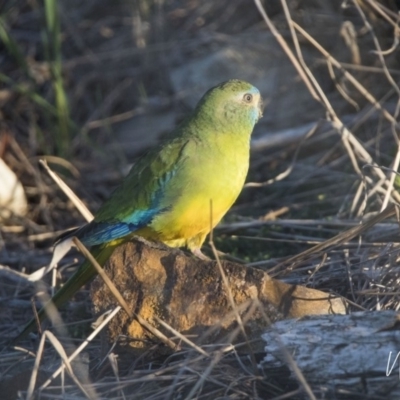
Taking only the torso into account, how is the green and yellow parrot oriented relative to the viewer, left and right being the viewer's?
facing to the right of the viewer

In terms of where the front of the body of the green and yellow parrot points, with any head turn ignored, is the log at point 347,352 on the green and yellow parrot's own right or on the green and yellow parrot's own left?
on the green and yellow parrot's own right
